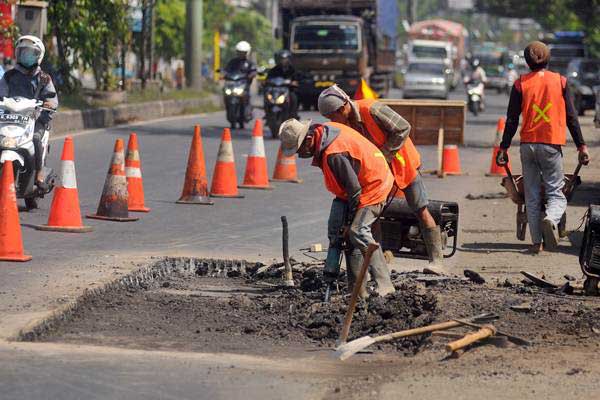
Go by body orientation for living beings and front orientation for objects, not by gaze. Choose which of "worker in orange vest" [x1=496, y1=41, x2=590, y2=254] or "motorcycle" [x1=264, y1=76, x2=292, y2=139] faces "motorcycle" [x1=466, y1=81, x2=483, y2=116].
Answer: the worker in orange vest

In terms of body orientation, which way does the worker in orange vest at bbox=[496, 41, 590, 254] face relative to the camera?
away from the camera

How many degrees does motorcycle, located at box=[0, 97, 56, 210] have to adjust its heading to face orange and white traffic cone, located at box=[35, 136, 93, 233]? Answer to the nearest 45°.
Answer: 0° — it already faces it

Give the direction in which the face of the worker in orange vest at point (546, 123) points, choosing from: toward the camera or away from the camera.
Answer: away from the camera

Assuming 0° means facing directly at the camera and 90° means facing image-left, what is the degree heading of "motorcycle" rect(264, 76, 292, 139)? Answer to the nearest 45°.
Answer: approximately 0°

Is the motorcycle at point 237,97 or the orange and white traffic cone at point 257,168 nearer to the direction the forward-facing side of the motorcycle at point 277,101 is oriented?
the orange and white traffic cone

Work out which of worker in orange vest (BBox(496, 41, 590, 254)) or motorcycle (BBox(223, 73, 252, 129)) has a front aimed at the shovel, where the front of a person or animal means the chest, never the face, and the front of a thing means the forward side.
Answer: the motorcycle

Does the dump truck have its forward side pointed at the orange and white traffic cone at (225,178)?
yes

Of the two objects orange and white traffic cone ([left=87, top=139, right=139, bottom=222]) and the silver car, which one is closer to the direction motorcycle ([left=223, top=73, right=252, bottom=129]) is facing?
the orange and white traffic cone

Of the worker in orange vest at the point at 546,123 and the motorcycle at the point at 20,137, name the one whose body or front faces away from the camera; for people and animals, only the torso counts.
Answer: the worker in orange vest
